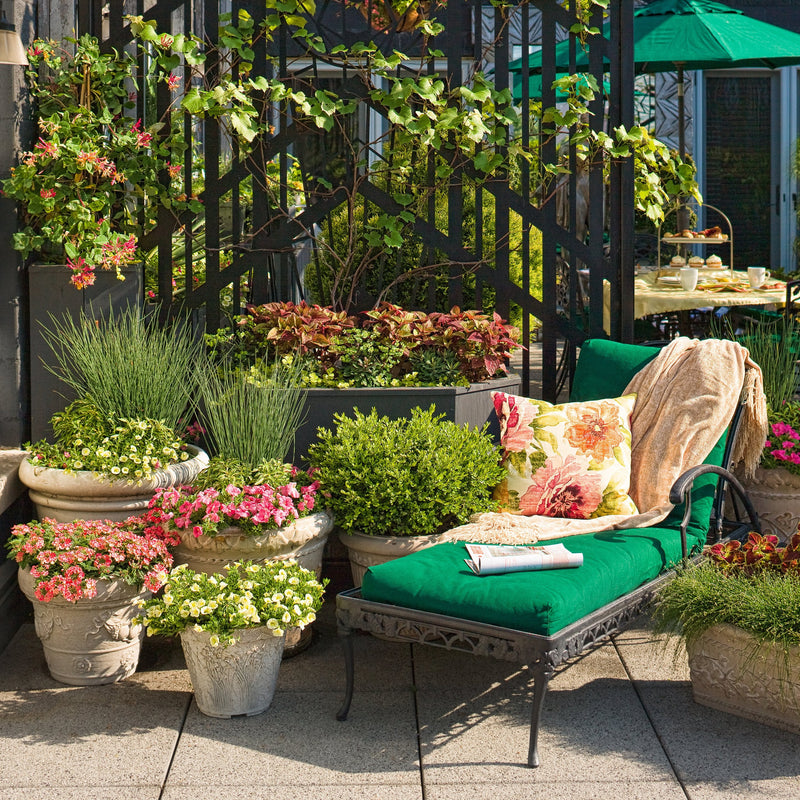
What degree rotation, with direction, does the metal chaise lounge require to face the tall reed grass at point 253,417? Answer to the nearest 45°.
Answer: approximately 90° to its right

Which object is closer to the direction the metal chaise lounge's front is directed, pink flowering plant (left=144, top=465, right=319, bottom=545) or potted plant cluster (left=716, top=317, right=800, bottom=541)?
the pink flowering plant

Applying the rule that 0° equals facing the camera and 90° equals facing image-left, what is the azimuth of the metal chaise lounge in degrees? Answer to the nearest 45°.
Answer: approximately 45°

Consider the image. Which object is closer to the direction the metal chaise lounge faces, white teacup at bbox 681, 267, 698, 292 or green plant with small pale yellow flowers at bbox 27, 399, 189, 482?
the green plant with small pale yellow flowers

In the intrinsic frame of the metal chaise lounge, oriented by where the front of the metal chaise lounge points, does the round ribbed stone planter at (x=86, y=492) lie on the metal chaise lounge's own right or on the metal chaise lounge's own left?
on the metal chaise lounge's own right

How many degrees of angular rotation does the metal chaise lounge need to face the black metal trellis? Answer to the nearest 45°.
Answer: approximately 135° to its right

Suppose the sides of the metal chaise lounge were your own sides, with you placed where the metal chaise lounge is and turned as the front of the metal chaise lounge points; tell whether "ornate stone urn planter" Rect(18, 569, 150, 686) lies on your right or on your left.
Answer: on your right

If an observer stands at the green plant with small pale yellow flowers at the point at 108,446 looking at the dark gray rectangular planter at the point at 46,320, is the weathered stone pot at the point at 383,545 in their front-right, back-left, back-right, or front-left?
back-right

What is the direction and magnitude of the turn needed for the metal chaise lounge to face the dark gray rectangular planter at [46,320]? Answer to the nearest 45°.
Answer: approximately 90° to its right
